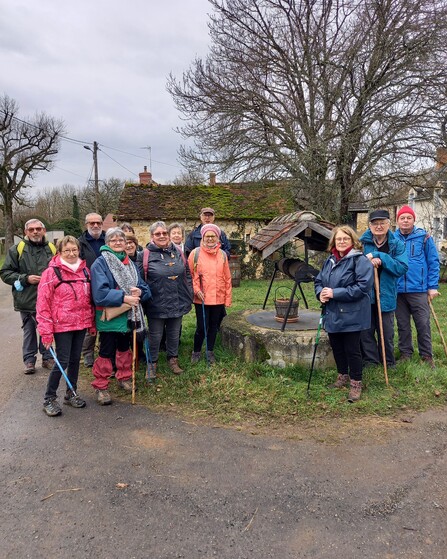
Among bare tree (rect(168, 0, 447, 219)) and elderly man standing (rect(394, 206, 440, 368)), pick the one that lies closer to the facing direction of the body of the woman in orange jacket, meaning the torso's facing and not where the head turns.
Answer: the elderly man standing

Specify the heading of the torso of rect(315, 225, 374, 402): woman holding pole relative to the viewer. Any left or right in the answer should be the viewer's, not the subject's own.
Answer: facing the viewer and to the left of the viewer

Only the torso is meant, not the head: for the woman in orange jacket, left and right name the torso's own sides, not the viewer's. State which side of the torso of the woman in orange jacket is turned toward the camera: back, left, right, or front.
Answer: front

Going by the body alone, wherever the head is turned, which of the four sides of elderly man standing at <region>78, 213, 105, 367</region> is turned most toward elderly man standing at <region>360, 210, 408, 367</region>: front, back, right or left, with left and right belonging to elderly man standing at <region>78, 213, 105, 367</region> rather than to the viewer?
left

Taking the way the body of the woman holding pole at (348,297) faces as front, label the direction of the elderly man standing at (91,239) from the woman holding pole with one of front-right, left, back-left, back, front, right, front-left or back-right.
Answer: front-right

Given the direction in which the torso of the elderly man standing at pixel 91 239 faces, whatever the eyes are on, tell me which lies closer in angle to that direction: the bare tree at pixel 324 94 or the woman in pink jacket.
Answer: the woman in pink jacket

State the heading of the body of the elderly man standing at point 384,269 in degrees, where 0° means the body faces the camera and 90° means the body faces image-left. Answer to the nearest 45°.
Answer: approximately 45°

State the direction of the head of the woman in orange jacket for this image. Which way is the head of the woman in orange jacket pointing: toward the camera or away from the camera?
toward the camera

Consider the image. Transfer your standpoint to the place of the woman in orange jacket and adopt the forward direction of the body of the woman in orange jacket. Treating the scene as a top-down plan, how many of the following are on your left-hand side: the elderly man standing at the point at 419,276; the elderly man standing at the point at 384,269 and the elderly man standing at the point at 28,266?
2

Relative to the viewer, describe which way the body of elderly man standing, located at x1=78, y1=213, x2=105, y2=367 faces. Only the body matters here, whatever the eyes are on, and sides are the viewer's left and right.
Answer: facing the viewer

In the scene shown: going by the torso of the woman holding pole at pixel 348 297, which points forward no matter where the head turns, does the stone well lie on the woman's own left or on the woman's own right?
on the woman's own right

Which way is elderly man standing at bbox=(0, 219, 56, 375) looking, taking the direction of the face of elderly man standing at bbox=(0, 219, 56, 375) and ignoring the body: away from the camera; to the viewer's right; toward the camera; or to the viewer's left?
toward the camera

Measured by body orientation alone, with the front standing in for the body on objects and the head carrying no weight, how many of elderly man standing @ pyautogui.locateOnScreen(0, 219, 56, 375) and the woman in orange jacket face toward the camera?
2

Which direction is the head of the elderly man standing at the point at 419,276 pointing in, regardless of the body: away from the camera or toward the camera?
toward the camera

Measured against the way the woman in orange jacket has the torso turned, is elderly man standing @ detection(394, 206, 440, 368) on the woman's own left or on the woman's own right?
on the woman's own left

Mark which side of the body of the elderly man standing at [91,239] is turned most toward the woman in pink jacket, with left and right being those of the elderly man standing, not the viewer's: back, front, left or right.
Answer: front

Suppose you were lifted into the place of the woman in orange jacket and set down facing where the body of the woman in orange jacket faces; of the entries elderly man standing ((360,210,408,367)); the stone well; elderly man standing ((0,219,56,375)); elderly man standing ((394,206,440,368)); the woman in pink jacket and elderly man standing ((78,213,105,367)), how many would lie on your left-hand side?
3

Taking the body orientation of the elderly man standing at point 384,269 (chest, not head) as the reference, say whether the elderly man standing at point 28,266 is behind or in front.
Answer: in front

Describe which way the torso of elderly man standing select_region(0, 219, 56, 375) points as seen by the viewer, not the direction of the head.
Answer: toward the camera
